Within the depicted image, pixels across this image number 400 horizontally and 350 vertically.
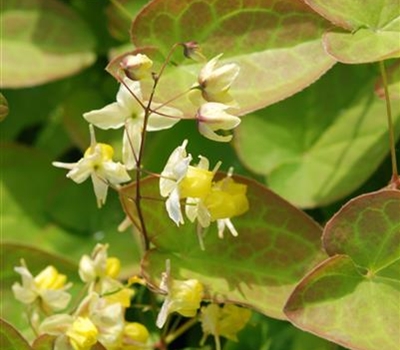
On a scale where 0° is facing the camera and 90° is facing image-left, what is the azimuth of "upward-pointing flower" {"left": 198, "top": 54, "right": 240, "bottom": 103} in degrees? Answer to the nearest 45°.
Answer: approximately 270°

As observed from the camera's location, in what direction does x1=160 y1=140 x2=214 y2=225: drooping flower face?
facing to the right of the viewer
